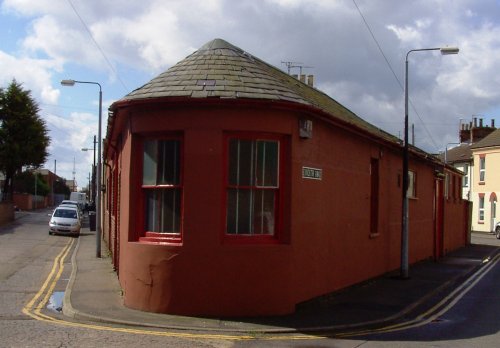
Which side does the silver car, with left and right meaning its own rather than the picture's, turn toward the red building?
front

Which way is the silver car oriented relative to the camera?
toward the camera
